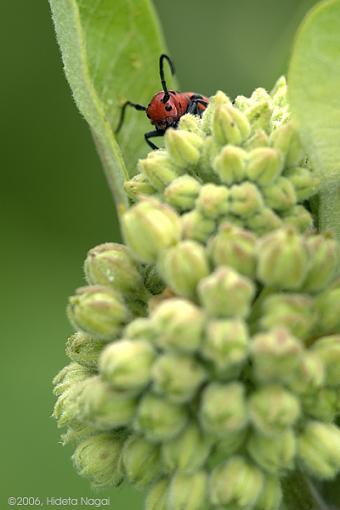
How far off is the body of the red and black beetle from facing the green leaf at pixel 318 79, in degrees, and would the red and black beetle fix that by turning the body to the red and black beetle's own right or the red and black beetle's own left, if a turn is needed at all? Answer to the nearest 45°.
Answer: approximately 90° to the red and black beetle's own left

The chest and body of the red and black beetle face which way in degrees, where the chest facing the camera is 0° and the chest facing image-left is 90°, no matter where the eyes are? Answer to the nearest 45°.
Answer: approximately 45°
